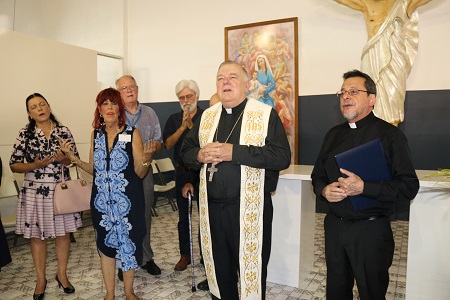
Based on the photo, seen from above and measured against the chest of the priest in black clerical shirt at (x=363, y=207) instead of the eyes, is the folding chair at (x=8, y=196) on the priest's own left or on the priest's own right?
on the priest's own right

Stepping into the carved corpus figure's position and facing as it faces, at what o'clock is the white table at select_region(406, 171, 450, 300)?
The white table is roughly at 12 o'clock from the carved corpus figure.

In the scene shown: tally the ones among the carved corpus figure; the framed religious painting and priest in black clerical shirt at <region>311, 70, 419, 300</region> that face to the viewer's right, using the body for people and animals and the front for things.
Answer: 0

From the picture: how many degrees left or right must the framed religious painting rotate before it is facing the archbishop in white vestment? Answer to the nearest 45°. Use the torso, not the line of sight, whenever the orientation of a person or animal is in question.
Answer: approximately 45° to its left

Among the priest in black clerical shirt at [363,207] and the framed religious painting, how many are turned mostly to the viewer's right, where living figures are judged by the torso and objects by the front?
0

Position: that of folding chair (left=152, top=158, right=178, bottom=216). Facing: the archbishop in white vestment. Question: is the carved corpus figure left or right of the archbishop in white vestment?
left

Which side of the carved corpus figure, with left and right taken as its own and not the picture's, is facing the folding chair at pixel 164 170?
right

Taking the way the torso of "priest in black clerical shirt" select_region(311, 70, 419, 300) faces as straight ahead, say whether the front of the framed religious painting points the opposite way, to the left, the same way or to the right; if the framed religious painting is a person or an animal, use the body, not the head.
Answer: the same way

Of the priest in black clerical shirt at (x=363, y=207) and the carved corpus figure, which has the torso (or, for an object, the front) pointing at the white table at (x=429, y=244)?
the carved corpus figure

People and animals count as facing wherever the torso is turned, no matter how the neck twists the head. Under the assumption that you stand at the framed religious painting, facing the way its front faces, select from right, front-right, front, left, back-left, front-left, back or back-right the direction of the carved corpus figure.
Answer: left

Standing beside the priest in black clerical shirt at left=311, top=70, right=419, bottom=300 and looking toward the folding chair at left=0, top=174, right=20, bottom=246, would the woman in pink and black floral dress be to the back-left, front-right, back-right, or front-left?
front-left

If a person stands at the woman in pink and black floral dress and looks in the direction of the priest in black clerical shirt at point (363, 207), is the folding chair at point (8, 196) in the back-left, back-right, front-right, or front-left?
back-left

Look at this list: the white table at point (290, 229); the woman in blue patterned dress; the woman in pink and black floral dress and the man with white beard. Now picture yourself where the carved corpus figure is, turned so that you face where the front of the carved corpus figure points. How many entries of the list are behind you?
0

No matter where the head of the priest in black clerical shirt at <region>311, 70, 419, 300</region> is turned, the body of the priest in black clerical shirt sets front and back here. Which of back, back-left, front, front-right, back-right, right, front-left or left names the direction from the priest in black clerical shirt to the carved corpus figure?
back-right

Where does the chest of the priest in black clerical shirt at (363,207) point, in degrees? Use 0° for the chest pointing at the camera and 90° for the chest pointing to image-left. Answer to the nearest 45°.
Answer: approximately 45°

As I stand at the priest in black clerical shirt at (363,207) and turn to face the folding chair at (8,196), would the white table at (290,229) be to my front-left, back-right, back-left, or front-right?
front-right

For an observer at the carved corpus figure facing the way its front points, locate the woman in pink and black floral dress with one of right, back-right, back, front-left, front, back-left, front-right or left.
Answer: front-right

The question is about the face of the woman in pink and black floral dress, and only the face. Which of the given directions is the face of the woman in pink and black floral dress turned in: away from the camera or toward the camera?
toward the camera

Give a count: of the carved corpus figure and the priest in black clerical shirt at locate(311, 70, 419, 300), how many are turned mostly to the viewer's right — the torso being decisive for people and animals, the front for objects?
0

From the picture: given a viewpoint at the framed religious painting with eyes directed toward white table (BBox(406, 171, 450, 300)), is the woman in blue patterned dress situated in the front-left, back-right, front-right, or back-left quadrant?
front-right

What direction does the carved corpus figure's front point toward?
toward the camera

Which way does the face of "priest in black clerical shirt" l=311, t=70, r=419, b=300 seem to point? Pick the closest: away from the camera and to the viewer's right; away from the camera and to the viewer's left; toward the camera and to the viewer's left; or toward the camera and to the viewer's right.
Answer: toward the camera and to the viewer's left
